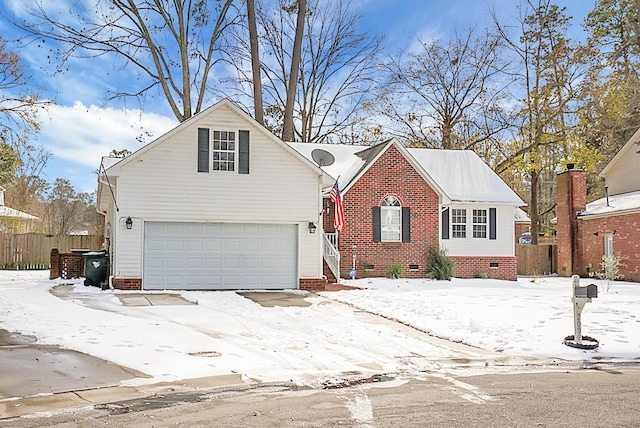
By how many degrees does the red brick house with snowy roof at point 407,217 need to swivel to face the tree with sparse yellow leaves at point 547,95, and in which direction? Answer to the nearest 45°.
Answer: approximately 135° to its left

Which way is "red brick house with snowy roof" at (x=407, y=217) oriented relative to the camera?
toward the camera

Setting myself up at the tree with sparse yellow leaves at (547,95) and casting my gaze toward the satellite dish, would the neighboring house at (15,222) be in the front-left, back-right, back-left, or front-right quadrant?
front-right

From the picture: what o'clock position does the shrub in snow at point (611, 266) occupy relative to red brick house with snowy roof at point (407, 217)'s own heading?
The shrub in snow is roughly at 9 o'clock from the red brick house with snowy roof.

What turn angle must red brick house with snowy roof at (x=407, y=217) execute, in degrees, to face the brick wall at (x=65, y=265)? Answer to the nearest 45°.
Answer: approximately 90° to its right

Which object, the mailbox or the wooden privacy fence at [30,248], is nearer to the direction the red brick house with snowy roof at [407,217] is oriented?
the mailbox

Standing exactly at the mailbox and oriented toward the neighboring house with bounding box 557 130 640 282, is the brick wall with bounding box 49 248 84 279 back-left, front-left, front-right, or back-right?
front-left

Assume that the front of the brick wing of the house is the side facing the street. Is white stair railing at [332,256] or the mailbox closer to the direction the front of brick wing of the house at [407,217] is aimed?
the mailbox

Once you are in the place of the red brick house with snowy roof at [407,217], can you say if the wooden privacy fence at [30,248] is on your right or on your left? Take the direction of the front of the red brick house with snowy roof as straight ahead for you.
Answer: on your right

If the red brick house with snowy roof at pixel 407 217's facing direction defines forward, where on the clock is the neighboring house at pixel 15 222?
the neighboring house at pixel 15 222 is roughly at 4 o'clock from the red brick house with snowy roof at pixel 407 217.

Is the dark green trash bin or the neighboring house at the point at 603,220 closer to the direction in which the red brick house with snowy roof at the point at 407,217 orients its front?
the dark green trash bin

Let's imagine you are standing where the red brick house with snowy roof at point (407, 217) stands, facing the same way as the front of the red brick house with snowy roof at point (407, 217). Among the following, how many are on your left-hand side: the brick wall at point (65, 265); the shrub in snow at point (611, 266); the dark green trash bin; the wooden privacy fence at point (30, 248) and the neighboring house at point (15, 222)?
1

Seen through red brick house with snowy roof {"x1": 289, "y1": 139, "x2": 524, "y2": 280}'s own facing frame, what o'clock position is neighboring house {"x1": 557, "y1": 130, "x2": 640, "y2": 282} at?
neighboring house {"x1": 557, "y1": 130, "x2": 640, "y2": 282} is roughly at 8 o'clock from red brick house with snowy roof {"x1": 289, "y1": 139, "x2": 524, "y2": 280}.

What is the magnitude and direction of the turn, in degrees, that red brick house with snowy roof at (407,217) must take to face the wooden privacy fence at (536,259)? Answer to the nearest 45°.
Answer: approximately 135° to its left
